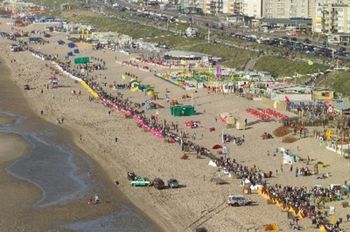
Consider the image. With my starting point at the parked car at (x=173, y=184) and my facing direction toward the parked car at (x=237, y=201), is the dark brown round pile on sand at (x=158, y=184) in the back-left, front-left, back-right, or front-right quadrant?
back-right
